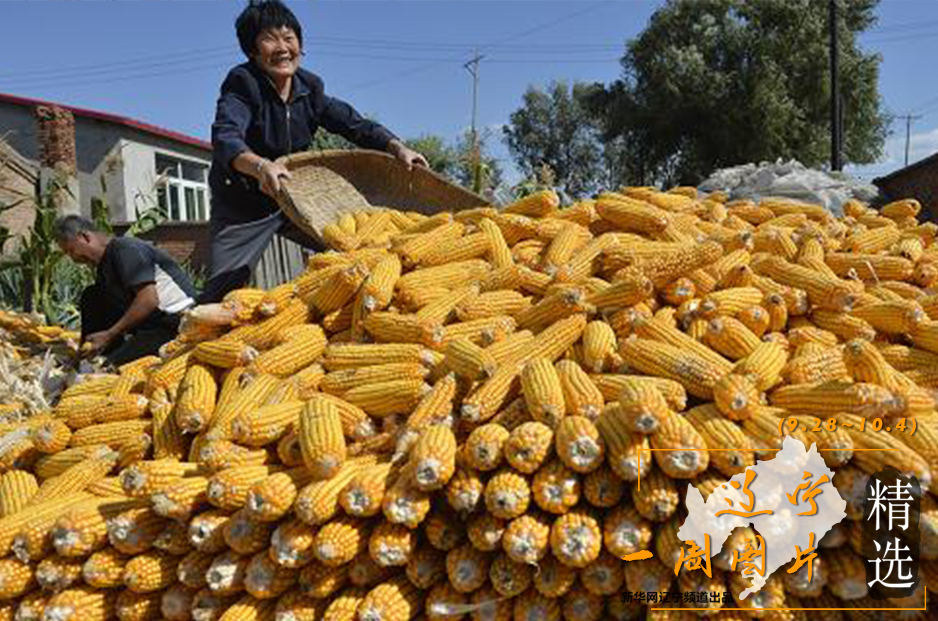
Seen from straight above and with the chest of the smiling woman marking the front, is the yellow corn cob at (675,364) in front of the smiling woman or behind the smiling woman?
in front

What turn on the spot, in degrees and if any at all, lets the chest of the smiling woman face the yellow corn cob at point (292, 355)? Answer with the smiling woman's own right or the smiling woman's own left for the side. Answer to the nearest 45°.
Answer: approximately 45° to the smiling woman's own right

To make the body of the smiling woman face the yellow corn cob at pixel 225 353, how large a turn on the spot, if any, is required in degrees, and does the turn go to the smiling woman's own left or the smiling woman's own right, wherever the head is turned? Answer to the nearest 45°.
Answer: approximately 45° to the smiling woman's own right

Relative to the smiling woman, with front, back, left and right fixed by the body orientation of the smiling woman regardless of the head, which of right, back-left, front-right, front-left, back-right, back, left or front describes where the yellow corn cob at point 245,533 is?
front-right

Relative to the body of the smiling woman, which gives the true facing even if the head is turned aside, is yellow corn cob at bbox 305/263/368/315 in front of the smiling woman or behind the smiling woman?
in front

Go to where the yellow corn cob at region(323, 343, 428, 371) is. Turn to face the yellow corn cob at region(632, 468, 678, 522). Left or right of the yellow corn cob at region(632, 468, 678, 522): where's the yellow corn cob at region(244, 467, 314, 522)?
right

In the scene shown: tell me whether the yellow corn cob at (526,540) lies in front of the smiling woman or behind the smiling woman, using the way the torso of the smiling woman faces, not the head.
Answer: in front

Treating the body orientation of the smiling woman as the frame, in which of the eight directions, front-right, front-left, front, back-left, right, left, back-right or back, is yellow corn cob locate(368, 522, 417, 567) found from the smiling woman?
front-right

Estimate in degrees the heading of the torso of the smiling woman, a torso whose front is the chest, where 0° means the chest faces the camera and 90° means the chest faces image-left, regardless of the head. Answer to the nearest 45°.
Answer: approximately 315°

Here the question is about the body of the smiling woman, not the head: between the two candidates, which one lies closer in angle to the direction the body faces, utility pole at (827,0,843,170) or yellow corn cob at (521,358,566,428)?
the yellow corn cob

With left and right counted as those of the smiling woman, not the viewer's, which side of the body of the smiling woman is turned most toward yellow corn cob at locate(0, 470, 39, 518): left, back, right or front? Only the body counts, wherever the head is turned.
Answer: right
